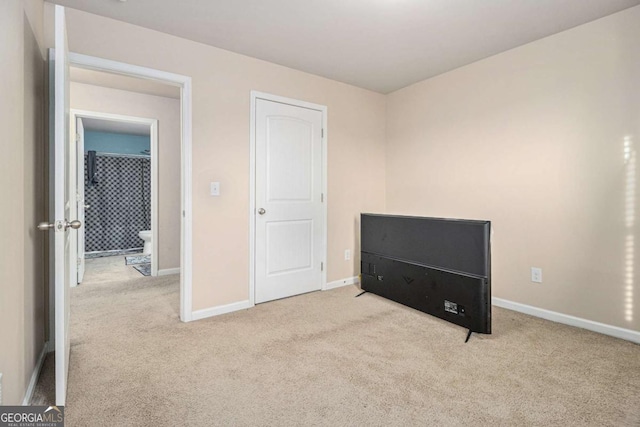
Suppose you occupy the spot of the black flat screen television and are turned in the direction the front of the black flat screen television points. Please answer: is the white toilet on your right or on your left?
on your left

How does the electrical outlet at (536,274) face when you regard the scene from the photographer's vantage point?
facing the viewer and to the left of the viewer

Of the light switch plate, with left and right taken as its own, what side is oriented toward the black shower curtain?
back

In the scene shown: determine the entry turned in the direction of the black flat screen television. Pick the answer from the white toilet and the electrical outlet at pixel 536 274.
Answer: the electrical outlet

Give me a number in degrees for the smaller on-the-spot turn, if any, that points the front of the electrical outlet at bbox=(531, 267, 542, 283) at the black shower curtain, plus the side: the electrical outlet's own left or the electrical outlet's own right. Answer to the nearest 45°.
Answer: approximately 45° to the electrical outlet's own right

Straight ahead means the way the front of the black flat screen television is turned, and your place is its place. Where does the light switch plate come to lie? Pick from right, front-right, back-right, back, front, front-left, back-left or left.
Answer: back-left

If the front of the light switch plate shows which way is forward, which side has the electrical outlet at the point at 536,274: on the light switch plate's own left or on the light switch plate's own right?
on the light switch plate's own left

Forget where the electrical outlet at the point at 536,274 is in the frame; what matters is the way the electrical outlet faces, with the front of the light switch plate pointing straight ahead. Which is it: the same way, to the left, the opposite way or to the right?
to the right

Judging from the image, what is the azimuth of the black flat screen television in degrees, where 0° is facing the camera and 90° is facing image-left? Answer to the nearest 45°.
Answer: approximately 225°

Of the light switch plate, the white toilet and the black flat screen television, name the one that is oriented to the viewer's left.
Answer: the white toilet

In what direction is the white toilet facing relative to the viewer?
to the viewer's left

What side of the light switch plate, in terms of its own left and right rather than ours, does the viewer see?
front
